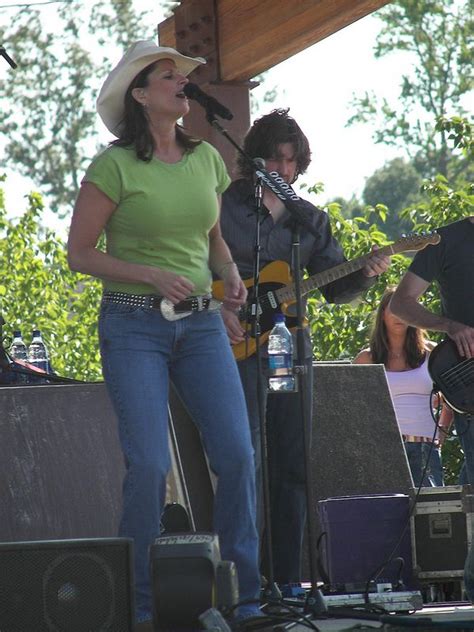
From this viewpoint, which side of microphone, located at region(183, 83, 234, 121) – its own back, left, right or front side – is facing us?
left

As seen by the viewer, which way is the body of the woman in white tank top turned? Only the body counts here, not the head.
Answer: toward the camera

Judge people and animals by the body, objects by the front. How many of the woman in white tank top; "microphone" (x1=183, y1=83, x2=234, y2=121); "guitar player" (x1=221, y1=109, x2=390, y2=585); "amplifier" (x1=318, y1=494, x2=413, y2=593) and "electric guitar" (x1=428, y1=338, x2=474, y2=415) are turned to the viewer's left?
1

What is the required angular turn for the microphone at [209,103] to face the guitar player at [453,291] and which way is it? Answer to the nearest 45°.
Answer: approximately 135° to its right

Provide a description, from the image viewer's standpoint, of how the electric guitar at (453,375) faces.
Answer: facing the viewer

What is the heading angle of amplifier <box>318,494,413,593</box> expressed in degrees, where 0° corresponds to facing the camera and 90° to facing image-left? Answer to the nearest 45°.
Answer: approximately 0°

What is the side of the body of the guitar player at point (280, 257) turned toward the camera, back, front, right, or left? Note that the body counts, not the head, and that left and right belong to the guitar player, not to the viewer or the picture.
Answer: front

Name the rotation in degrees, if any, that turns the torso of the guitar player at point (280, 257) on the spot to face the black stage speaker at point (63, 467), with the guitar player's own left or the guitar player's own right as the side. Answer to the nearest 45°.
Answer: approximately 90° to the guitar player's own right

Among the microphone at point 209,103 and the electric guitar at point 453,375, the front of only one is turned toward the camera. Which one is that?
the electric guitar

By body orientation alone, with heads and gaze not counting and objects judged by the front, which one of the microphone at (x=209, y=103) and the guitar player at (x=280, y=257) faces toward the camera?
the guitar player

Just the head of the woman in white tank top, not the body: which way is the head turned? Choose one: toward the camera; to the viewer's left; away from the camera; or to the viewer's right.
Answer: toward the camera

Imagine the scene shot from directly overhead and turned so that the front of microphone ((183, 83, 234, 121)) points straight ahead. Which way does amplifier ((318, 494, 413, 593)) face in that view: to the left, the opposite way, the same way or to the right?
to the left

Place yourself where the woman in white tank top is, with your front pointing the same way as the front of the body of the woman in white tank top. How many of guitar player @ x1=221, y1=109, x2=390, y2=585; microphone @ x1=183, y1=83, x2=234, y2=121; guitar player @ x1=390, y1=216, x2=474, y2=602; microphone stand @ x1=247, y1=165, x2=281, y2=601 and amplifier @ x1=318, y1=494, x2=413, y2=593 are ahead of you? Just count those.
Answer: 5

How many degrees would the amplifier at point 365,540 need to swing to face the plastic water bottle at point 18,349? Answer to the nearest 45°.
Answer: approximately 135° to its right
